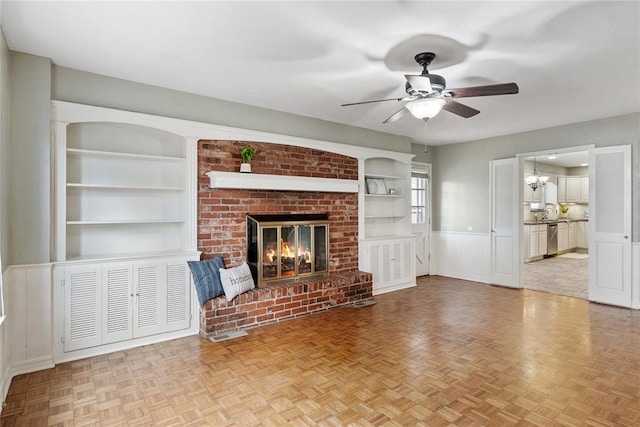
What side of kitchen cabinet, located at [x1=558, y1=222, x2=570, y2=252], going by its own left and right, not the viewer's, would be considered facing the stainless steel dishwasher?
right

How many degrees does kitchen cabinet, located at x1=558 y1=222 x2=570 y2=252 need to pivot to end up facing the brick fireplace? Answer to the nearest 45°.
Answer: approximately 45° to its right

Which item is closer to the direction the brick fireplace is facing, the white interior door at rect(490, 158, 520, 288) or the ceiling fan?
the ceiling fan

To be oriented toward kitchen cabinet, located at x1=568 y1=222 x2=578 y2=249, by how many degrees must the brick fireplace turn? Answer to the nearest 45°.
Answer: approximately 90° to its left

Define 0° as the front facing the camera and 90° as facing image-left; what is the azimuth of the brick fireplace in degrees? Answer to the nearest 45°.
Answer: approximately 315°

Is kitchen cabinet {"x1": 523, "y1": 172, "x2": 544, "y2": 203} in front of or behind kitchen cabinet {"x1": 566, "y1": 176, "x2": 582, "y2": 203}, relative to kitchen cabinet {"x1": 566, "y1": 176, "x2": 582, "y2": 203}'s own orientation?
in front

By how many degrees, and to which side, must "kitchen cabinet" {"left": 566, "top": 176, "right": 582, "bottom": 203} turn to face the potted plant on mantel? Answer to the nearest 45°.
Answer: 0° — it already faces it

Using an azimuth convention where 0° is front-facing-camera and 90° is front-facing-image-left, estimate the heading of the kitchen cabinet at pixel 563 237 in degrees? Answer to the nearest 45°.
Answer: approximately 315°

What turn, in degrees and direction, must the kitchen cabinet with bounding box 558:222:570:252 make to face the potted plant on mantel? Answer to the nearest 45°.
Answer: approximately 45° to its right

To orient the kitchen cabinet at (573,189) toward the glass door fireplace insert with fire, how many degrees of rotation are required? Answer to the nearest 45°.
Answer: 0° — it already faces it
